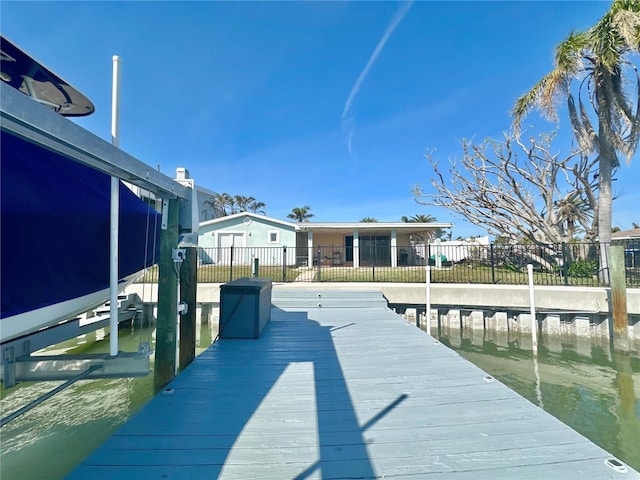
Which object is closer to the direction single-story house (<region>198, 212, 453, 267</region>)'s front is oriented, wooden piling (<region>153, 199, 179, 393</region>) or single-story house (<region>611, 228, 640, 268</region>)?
the wooden piling

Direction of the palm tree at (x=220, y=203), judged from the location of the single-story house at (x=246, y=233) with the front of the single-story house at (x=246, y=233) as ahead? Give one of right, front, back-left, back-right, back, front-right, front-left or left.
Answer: back

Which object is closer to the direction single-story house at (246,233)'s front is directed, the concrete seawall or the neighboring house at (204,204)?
the concrete seawall

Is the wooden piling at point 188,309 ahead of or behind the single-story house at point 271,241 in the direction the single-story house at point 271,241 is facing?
ahead

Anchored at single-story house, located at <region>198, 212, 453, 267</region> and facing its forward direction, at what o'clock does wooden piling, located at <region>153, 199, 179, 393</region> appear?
The wooden piling is roughly at 12 o'clock from the single-story house.

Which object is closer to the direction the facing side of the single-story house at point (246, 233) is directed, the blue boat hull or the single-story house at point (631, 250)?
the blue boat hull

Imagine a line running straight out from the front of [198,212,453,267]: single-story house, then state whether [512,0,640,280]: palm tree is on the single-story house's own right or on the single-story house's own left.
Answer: on the single-story house's own left

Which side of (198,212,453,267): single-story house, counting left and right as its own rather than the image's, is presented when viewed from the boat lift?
front

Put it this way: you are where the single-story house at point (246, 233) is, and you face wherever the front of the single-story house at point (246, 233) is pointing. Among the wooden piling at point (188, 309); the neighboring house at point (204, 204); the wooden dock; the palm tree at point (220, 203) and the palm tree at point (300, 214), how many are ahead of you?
2

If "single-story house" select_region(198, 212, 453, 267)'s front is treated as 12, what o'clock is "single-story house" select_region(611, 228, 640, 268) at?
"single-story house" select_region(611, 228, 640, 268) is roughly at 10 o'clock from "single-story house" select_region(198, 212, 453, 267).

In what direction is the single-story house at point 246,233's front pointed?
toward the camera

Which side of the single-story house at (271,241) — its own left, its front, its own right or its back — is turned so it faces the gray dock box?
front

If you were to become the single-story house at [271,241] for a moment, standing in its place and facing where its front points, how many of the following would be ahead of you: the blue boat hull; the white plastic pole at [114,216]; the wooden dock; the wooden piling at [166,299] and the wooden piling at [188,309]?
5

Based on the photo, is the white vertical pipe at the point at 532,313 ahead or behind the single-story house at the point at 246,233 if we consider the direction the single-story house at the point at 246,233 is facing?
ahead

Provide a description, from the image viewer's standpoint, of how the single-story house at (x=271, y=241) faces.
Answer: facing the viewer

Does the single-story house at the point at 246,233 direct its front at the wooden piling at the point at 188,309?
yes
